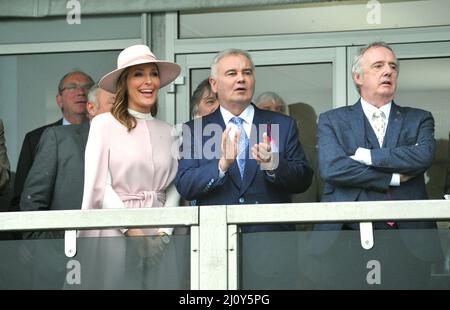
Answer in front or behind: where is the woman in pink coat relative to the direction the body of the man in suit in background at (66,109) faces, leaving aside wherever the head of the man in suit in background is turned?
in front

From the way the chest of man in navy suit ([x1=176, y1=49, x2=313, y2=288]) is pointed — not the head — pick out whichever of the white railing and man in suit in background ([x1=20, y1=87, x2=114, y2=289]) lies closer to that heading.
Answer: the white railing

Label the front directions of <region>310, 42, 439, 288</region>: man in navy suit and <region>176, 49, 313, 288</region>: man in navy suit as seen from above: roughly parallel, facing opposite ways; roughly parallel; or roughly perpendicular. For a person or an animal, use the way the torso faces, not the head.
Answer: roughly parallel

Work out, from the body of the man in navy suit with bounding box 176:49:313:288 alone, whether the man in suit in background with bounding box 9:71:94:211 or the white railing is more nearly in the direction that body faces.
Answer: the white railing

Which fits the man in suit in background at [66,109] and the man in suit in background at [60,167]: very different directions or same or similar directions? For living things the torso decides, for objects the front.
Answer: same or similar directions

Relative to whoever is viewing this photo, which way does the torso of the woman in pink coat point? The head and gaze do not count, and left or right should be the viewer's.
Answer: facing the viewer and to the right of the viewer

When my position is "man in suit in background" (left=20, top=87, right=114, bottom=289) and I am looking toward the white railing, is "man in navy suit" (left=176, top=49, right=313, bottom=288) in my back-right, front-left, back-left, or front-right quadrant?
front-left

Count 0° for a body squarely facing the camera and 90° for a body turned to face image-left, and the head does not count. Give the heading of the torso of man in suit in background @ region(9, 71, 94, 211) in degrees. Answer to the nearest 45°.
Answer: approximately 315°

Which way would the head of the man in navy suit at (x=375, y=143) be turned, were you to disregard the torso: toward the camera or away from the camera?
toward the camera

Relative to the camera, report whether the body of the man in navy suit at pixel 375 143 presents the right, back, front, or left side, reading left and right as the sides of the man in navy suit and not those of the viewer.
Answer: front

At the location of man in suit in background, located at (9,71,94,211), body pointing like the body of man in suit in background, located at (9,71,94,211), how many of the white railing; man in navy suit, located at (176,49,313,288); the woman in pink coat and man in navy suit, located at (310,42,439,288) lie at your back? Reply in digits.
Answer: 0

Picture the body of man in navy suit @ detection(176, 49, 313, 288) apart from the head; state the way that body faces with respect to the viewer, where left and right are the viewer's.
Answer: facing the viewer

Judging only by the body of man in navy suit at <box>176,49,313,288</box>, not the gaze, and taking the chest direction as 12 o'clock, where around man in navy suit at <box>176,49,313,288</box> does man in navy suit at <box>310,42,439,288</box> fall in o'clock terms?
man in navy suit at <box>310,42,439,288</box> is roughly at 9 o'clock from man in navy suit at <box>176,49,313,288</box>.

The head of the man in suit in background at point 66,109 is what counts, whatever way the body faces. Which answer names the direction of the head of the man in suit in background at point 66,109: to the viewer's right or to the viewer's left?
to the viewer's right

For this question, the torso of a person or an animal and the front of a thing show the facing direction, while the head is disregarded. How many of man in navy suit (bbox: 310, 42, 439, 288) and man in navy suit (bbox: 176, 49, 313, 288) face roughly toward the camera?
2

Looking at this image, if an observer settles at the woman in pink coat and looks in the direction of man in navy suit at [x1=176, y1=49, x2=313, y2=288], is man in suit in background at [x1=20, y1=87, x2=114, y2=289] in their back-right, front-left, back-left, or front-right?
back-left

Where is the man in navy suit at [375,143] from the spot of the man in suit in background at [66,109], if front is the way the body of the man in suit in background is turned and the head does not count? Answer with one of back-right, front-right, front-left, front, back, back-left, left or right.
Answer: front

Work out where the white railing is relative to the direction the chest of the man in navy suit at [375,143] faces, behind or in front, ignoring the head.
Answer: in front
